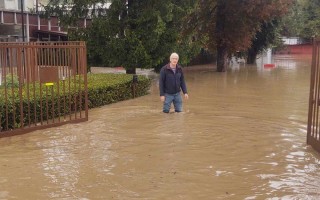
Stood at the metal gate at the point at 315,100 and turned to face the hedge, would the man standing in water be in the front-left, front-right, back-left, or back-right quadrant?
front-right

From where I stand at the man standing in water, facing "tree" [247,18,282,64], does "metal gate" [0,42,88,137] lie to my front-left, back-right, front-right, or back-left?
back-left

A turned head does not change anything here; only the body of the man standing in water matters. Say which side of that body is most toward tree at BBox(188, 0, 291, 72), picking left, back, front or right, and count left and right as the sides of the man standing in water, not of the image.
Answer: back

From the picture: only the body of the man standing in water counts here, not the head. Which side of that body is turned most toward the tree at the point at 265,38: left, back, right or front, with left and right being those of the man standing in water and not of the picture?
back

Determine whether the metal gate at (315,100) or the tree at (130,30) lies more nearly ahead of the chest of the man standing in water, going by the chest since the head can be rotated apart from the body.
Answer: the metal gate

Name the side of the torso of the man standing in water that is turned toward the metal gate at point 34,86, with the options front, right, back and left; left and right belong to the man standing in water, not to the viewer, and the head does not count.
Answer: right

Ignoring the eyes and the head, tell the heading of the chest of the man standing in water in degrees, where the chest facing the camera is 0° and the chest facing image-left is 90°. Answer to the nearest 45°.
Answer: approximately 0°

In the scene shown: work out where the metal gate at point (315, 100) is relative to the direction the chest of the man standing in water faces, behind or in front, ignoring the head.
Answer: in front

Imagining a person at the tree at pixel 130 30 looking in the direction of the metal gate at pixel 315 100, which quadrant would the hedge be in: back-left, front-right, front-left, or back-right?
front-right

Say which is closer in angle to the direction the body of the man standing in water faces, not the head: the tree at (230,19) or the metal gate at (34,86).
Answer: the metal gate

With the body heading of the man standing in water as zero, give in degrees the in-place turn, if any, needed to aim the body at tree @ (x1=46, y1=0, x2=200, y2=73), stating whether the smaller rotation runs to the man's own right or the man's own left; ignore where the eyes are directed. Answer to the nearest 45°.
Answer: approximately 180°

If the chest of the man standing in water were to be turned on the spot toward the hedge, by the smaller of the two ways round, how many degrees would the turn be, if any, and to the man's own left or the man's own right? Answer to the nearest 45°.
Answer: approximately 90° to the man's own right
